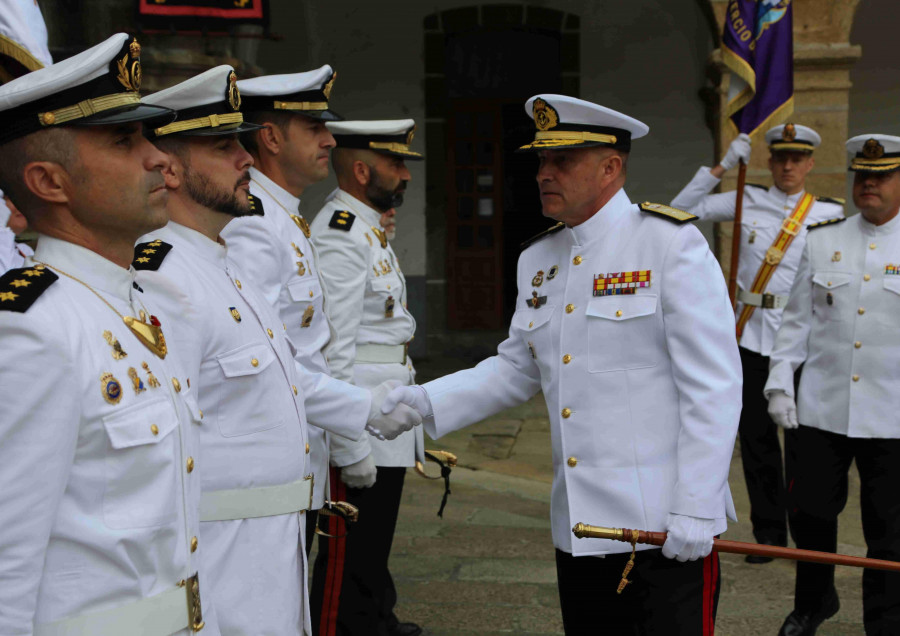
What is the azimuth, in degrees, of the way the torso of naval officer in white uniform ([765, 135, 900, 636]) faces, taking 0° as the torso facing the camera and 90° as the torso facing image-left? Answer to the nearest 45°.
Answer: approximately 0°

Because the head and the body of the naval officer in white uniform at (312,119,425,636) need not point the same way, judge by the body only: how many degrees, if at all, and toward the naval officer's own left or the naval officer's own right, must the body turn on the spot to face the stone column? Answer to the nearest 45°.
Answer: approximately 45° to the naval officer's own left

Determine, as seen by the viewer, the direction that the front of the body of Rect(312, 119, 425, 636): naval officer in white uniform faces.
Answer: to the viewer's right

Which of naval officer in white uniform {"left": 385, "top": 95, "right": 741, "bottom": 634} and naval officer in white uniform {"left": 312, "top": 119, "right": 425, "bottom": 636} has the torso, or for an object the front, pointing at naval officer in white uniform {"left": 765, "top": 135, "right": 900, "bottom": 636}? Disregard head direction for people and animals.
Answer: naval officer in white uniform {"left": 312, "top": 119, "right": 425, "bottom": 636}

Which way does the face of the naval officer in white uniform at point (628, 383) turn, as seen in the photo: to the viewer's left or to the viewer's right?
to the viewer's left

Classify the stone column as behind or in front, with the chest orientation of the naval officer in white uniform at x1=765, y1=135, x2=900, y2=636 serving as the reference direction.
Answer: behind

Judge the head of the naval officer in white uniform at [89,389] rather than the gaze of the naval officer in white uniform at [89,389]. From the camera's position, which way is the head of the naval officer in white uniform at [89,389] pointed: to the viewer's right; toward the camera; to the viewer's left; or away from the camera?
to the viewer's right

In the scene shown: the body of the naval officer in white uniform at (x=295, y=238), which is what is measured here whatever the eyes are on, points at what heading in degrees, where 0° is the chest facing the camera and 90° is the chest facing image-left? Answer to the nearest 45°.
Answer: approximately 270°
